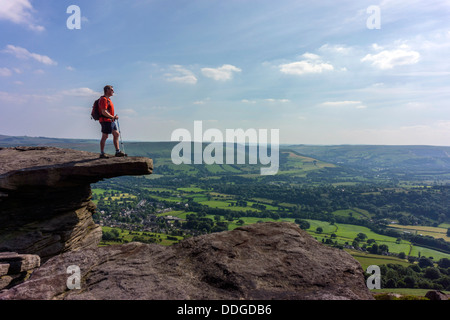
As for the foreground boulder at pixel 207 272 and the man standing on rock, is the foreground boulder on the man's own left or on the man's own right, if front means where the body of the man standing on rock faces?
on the man's own right

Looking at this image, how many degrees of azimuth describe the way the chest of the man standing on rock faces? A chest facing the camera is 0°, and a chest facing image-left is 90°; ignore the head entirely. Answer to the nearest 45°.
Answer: approximately 270°
